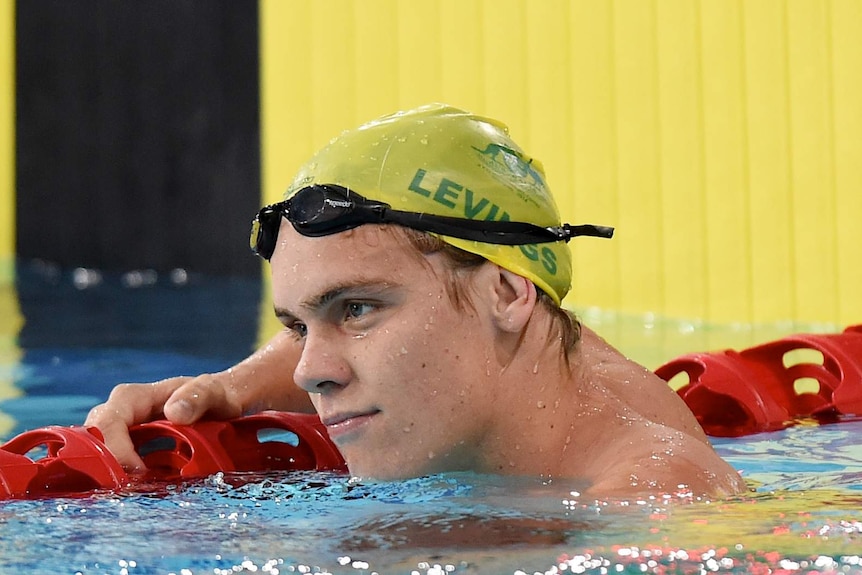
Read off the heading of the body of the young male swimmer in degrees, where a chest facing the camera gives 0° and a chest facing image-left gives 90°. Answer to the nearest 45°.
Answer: approximately 45°

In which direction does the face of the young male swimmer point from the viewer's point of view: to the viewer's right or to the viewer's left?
to the viewer's left

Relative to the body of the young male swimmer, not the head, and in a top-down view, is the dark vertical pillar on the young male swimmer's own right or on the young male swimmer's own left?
on the young male swimmer's own right
